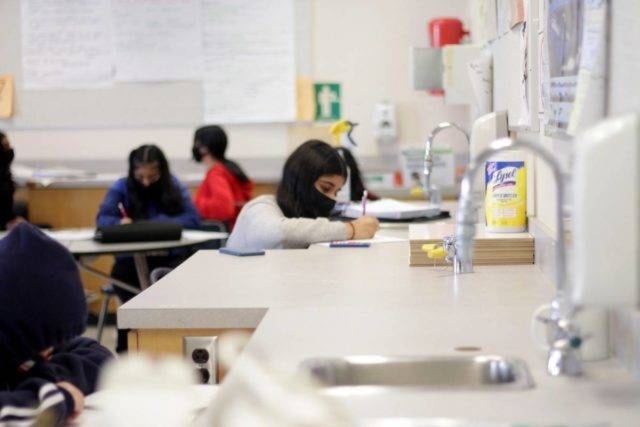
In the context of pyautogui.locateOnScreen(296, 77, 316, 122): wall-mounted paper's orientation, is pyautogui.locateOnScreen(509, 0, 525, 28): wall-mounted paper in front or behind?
in front

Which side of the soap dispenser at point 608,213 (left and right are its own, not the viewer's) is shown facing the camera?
left

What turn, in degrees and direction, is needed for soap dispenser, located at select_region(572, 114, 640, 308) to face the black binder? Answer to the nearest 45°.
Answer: approximately 45° to its right

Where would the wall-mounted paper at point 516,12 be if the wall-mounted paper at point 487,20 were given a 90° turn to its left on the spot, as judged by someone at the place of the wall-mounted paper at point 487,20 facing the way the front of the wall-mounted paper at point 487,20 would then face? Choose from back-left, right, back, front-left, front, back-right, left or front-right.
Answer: front-right

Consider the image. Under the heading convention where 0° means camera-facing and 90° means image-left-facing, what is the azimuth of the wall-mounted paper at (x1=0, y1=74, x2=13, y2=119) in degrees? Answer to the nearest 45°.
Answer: approximately 0°

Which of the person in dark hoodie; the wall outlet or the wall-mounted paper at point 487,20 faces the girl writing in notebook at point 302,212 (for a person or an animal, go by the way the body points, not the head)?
the wall-mounted paper

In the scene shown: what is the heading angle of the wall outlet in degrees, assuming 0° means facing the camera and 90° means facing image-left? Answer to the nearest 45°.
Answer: approximately 0°

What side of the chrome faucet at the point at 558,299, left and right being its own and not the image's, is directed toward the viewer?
left
